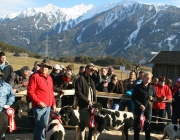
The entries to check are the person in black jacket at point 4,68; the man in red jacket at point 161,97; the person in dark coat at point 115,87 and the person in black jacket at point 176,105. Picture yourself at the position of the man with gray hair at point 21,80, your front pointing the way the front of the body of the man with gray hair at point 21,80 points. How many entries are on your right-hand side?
1

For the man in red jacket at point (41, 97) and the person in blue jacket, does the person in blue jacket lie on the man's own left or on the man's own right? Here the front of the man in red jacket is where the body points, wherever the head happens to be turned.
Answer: on the man's own right

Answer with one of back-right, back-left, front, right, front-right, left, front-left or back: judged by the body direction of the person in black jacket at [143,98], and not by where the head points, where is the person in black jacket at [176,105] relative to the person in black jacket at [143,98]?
left

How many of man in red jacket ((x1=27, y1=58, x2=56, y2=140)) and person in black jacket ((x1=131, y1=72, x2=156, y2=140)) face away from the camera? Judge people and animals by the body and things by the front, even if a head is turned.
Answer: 0

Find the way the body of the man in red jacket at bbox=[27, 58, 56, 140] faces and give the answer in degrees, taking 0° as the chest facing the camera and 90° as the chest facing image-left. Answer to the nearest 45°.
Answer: approximately 315°

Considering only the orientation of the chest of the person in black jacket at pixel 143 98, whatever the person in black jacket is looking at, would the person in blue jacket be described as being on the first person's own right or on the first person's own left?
on the first person's own right

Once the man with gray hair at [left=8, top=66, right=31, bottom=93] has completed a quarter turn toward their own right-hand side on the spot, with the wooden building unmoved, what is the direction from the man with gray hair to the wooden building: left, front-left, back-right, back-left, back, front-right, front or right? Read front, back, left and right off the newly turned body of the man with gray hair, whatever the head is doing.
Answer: back

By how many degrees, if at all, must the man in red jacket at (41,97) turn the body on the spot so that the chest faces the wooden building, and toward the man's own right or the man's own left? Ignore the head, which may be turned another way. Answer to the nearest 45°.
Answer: approximately 90° to the man's own left

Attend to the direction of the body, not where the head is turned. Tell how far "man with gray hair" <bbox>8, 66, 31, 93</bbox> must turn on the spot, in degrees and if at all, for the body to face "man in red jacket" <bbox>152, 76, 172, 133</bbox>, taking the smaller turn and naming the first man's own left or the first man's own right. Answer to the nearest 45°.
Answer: approximately 45° to the first man's own left

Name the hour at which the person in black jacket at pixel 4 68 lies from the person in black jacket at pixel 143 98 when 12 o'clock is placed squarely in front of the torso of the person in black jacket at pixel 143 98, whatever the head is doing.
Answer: the person in black jacket at pixel 4 68 is roughly at 4 o'clock from the person in black jacket at pixel 143 98.

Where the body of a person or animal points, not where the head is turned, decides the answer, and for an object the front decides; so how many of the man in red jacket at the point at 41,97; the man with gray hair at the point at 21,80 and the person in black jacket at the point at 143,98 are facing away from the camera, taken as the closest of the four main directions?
0

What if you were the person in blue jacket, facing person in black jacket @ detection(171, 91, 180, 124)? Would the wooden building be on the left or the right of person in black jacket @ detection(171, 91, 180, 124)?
left

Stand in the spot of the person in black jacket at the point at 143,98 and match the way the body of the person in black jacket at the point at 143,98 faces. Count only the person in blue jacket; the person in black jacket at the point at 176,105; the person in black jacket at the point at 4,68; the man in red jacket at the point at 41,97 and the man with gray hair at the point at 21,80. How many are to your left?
1

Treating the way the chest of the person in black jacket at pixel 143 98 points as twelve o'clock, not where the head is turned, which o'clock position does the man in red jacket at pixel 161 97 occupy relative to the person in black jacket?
The man in red jacket is roughly at 8 o'clock from the person in black jacket.
